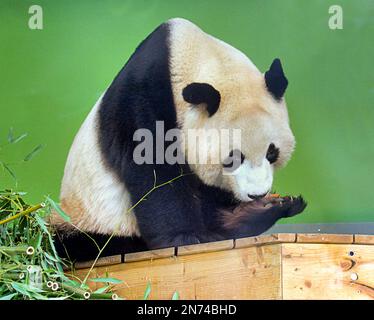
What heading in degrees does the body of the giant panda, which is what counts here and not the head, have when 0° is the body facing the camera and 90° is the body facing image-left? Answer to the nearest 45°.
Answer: approximately 315°
